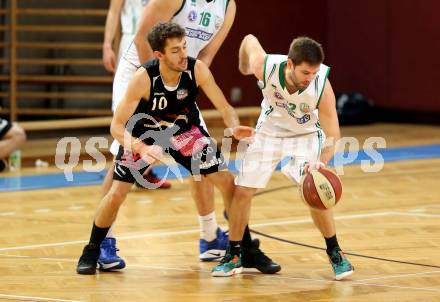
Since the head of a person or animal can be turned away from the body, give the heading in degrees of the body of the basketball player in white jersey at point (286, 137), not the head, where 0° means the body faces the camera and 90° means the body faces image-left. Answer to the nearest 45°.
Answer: approximately 0°

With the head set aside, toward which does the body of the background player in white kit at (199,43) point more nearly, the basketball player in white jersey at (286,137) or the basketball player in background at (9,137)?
the basketball player in white jersey

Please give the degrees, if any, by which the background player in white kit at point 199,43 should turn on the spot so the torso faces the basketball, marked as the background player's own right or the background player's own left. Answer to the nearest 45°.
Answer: approximately 45° to the background player's own left

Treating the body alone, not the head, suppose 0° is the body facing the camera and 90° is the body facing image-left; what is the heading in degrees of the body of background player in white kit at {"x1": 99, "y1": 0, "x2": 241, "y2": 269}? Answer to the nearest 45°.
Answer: approximately 0°
